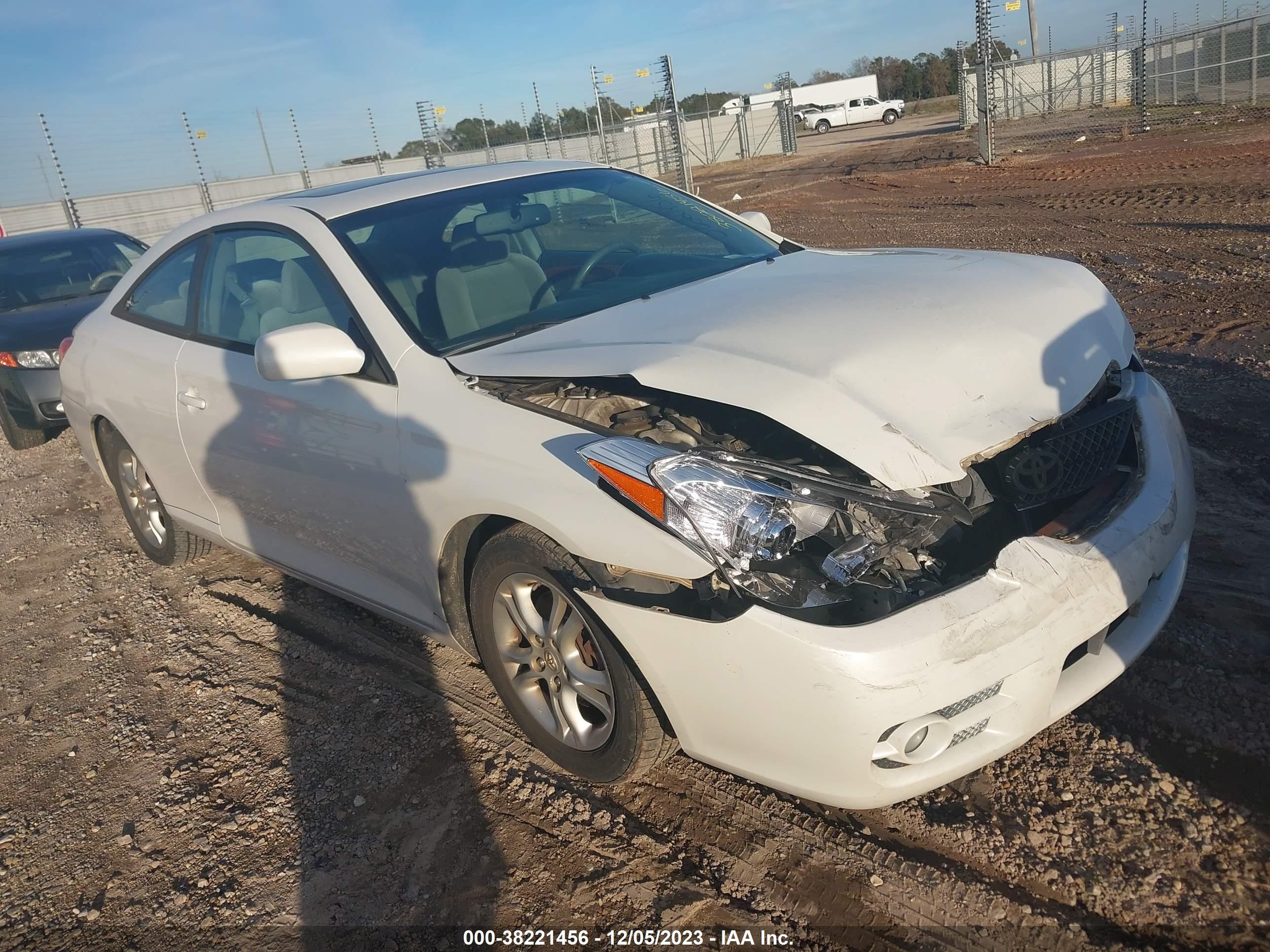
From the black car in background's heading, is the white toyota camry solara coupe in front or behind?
in front

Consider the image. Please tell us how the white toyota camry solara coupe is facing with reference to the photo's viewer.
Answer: facing the viewer and to the right of the viewer

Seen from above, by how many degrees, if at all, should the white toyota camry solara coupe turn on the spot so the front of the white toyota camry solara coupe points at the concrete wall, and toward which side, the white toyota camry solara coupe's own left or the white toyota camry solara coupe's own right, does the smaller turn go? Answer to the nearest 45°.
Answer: approximately 135° to the white toyota camry solara coupe's own left

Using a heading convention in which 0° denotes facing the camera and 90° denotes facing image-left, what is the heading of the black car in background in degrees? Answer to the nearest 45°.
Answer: approximately 315°

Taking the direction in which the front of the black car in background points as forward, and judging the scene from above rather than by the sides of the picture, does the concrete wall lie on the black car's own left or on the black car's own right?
on the black car's own left

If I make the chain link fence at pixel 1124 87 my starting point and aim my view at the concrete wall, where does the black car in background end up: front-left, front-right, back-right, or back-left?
front-left

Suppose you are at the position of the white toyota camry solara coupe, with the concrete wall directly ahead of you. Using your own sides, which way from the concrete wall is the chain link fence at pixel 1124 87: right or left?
right

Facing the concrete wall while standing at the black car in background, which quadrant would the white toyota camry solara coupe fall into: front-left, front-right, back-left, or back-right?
back-right

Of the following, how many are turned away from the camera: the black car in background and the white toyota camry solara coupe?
0

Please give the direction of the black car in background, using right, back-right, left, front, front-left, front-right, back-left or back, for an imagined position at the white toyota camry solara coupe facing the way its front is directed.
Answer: back

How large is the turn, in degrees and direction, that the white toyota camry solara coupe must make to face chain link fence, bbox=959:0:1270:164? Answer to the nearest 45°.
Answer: approximately 90° to its left

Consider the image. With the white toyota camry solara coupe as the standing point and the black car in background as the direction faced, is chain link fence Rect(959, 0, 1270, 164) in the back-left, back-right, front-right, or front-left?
front-right
